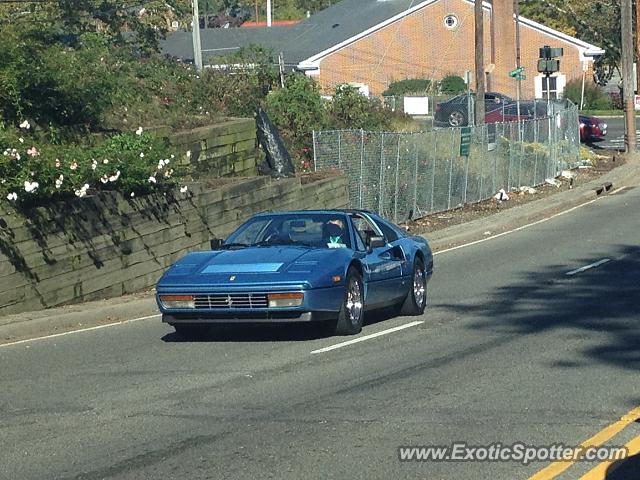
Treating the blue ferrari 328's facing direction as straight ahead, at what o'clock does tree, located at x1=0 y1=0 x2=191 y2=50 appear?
The tree is roughly at 4 o'clock from the blue ferrari 328.

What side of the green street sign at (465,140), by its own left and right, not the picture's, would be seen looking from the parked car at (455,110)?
back

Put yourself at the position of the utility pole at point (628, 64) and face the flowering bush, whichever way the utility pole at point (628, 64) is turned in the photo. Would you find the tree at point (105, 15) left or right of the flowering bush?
right

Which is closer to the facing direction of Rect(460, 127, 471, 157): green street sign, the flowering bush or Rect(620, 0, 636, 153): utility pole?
the flowering bush

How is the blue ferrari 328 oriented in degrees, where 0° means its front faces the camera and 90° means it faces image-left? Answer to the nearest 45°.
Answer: approximately 45°

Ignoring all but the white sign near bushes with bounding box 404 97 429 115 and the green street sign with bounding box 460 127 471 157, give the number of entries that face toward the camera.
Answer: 2

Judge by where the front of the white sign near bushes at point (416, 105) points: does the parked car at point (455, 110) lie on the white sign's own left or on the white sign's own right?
on the white sign's own left

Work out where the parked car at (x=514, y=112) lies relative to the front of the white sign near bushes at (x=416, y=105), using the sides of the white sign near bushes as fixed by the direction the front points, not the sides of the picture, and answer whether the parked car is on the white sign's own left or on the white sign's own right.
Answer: on the white sign's own left

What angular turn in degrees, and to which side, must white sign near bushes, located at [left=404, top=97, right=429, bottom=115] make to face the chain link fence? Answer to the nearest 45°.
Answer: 0° — it already faces it

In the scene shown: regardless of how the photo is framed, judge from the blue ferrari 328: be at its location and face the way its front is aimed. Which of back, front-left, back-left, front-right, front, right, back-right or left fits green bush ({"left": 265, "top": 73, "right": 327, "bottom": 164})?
back-right

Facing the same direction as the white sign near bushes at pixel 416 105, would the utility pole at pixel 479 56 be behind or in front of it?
in front
